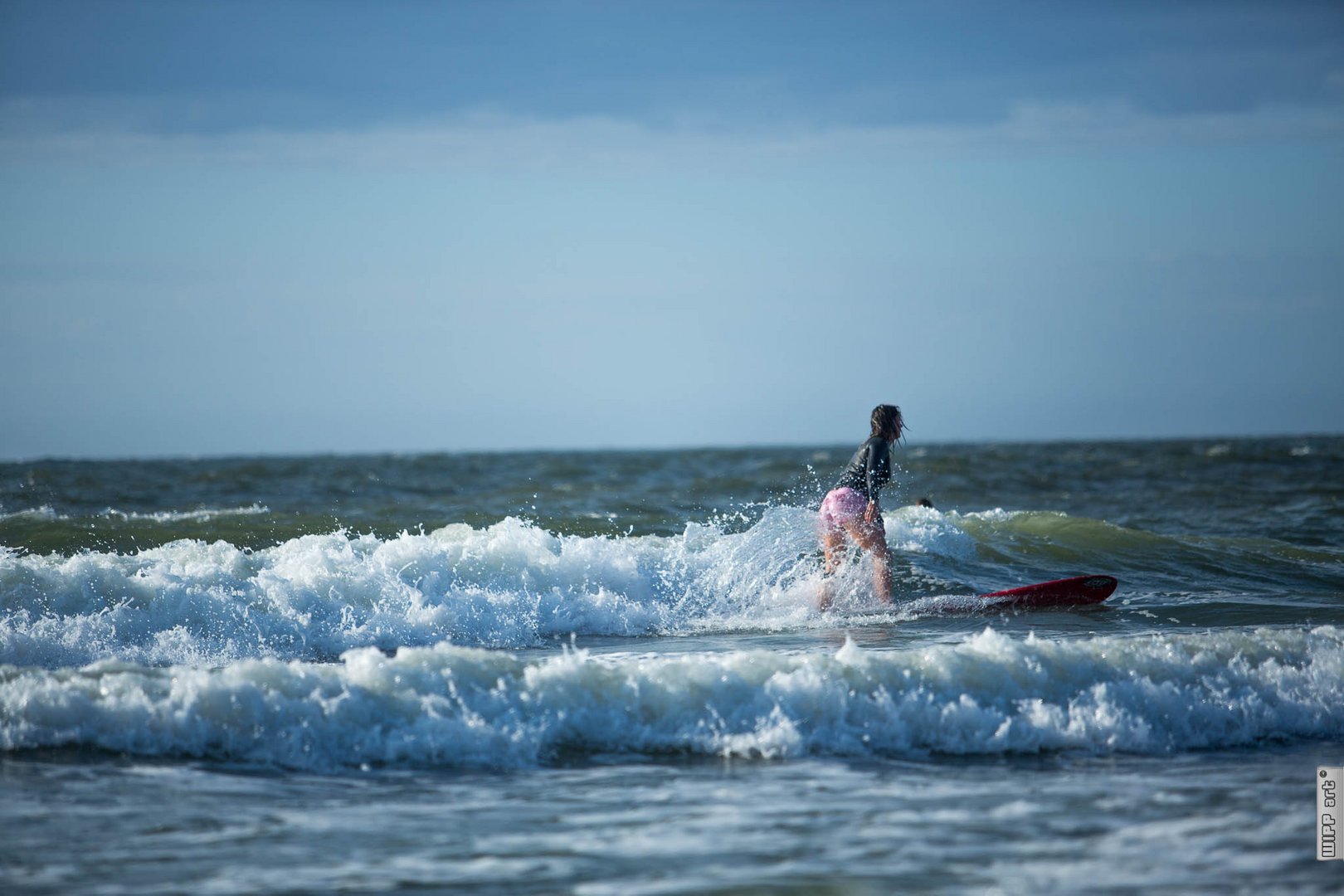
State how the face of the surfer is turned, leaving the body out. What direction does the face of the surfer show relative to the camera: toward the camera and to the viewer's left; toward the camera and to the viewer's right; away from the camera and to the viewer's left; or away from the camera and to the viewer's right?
away from the camera and to the viewer's right

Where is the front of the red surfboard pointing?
to the viewer's right

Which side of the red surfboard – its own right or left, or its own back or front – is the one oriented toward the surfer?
back
